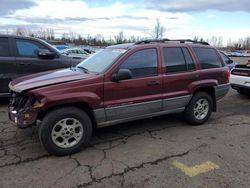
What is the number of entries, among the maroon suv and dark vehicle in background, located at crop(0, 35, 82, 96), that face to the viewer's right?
1

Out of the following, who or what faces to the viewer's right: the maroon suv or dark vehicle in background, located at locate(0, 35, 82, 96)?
the dark vehicle in background

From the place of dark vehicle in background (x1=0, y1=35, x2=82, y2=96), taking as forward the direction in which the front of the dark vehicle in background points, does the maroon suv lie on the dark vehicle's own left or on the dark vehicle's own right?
on the dark vehicle's own right

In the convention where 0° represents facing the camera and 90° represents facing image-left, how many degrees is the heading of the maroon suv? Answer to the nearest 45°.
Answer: approximately 45°

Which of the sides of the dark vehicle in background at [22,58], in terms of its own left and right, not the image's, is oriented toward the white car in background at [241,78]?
front

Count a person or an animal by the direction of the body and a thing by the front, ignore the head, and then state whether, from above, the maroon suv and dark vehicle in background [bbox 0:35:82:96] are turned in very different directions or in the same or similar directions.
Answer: very different directions

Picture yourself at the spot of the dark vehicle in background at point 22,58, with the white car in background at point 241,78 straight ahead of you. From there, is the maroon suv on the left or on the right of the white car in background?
right

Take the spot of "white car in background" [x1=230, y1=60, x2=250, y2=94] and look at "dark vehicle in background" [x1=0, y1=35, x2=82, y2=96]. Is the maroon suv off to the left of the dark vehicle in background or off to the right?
left

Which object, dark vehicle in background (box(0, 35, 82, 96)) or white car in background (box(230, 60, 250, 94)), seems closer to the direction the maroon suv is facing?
the dark vehicle in background

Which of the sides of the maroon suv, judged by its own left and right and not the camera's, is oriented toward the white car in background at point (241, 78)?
back

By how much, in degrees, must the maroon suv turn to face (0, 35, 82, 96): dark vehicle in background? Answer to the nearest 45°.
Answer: approximately 90° to its right

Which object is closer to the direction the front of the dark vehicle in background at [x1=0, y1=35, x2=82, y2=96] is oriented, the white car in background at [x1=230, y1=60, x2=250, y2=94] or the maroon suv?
the white car in background

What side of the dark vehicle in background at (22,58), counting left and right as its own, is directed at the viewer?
right
